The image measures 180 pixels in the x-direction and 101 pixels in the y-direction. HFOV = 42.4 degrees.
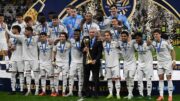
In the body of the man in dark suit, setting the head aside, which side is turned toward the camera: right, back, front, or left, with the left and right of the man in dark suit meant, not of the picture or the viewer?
front
